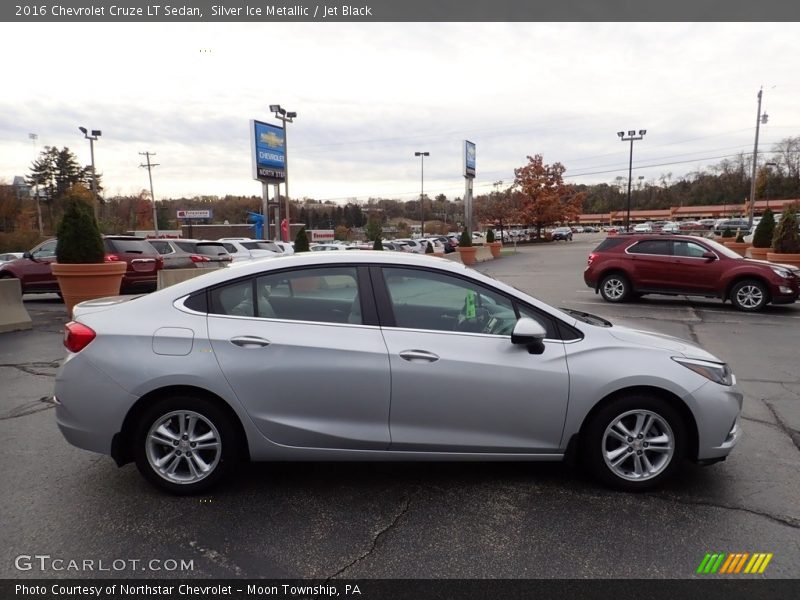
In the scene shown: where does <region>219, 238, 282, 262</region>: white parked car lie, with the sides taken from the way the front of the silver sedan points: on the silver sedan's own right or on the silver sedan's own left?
on the silver sedan's own left

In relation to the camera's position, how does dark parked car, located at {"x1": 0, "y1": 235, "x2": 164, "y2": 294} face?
facing away from the viewer and to the left of the viewer

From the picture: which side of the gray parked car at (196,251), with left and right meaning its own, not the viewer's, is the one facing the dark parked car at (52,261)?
left

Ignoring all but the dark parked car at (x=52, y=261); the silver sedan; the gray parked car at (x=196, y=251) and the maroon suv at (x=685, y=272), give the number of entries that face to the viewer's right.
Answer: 2

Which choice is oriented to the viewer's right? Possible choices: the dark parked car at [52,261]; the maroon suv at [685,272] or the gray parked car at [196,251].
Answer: the maroon suv

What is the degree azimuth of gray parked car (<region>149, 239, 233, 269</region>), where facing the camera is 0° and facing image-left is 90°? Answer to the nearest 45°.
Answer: approximately 135°

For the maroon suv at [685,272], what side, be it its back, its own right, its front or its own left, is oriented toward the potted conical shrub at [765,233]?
left

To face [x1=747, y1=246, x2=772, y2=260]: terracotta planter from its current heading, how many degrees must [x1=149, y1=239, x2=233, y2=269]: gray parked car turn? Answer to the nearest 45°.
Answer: approximately 135° to its right

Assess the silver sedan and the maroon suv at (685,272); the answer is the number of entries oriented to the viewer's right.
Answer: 2

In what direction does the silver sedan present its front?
to the viewer's right

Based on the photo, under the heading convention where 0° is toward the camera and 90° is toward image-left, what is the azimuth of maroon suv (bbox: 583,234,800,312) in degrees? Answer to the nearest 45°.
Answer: approximately 270°

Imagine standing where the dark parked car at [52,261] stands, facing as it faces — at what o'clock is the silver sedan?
The silver sedan is roughly at 7 o'clock from the dark parked car.
